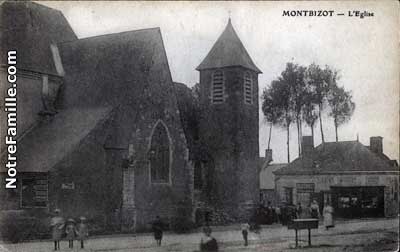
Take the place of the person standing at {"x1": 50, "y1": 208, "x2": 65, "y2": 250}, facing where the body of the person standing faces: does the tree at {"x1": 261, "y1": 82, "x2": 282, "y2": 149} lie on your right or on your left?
on your left

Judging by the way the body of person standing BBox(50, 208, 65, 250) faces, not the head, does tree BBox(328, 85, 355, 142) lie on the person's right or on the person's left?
on the person's left

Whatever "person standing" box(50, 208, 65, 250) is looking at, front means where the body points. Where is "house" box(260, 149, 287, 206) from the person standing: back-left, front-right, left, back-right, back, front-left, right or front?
back-left

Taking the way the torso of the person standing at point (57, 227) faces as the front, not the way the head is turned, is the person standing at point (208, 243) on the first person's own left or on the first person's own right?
on the first person's own left

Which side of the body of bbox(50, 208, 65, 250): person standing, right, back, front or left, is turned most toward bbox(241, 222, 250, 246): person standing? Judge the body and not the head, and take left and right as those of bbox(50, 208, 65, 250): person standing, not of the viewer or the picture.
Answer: left

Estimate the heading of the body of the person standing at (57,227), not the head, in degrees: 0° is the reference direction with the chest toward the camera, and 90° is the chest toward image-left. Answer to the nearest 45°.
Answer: approximately 0°

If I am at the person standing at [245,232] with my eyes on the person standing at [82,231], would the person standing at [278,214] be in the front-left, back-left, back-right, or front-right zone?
back-right
